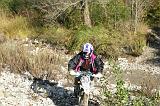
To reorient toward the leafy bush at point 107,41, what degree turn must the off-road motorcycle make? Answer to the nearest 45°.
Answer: approximately 180°

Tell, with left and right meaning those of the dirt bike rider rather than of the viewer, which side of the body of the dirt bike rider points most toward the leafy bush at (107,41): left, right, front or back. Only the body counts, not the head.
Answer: back

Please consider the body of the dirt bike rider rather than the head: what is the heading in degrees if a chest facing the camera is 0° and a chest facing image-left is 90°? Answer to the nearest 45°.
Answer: approximately 0°
